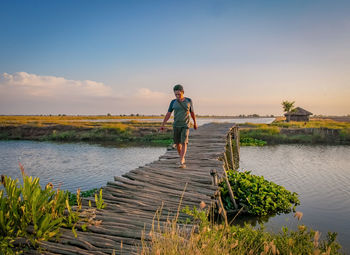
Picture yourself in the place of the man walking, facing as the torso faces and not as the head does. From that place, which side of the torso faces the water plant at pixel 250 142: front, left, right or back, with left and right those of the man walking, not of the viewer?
back

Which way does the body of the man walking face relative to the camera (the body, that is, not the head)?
toward the camera

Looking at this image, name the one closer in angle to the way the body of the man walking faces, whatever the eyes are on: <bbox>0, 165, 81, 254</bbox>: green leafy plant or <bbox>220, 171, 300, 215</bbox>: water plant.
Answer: the green leafy plant

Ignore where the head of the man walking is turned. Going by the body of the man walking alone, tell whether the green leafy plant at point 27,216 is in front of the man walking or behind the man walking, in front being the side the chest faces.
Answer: in front
